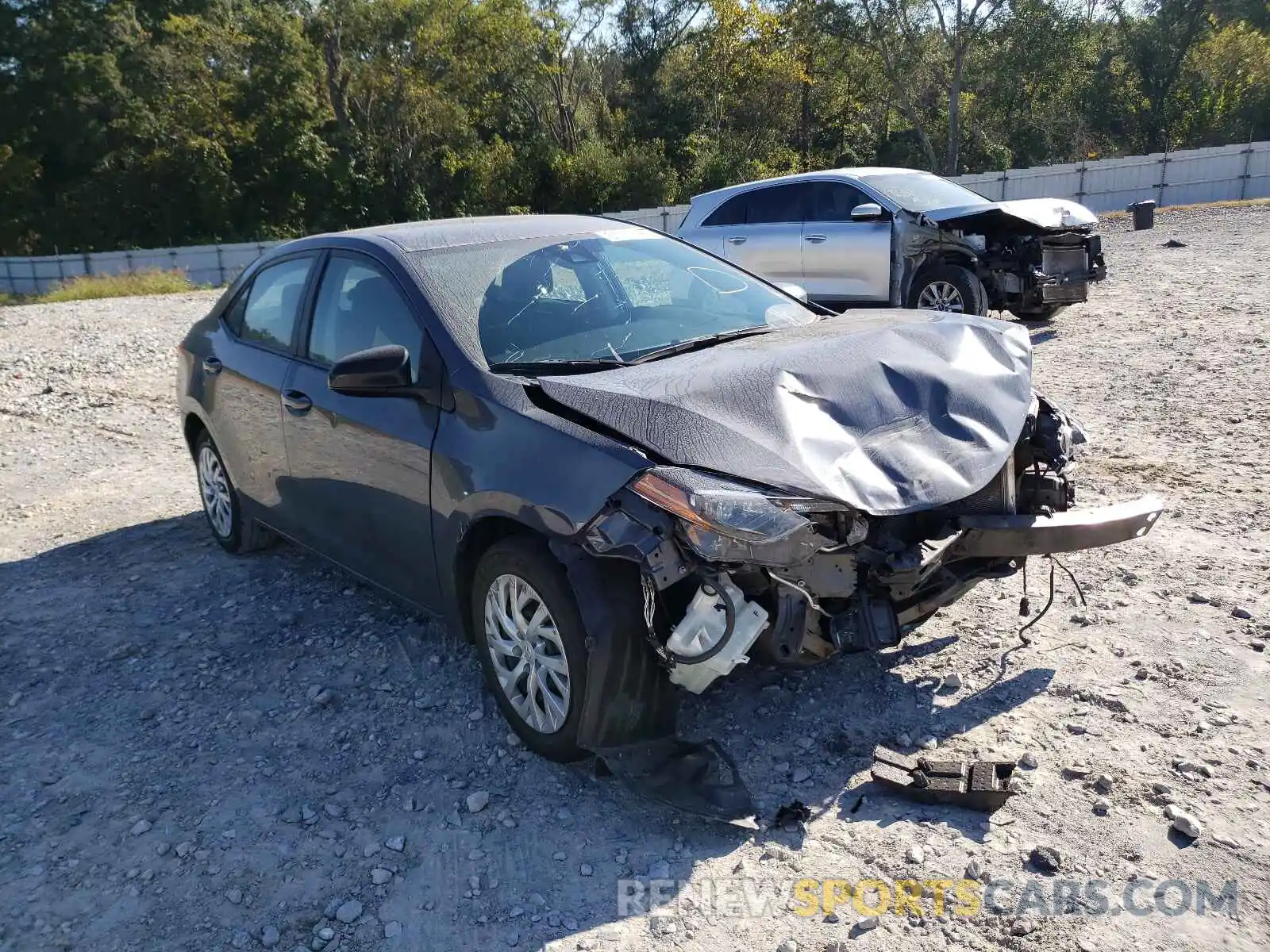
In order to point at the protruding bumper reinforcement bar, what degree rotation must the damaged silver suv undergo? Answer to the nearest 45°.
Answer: approximately 45° to its right

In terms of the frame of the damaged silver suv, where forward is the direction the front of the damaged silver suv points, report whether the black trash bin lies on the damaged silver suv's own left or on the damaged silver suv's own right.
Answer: on the damaged silver suv's own left

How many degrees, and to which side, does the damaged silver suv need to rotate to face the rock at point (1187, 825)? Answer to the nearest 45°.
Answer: approximately 45° to its right

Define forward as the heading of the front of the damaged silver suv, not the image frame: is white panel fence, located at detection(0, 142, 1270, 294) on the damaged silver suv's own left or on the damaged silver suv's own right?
on the damaged silver suv's own left

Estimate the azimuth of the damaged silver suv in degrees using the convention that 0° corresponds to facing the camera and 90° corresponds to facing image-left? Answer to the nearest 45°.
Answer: approximately 315°

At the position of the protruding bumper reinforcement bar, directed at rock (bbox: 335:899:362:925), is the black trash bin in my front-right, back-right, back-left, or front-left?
back-right
